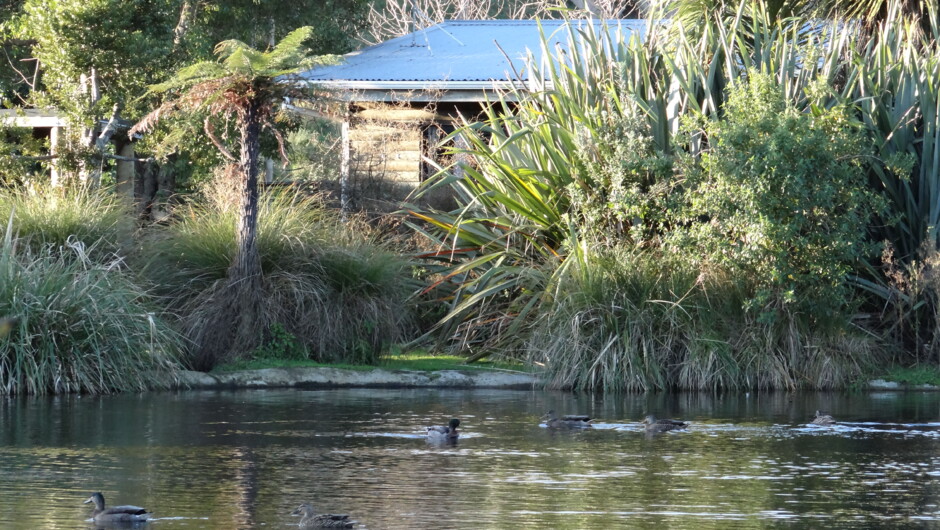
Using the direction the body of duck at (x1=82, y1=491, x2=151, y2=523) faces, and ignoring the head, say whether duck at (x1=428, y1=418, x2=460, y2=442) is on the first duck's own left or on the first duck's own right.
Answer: on the first duck's own right

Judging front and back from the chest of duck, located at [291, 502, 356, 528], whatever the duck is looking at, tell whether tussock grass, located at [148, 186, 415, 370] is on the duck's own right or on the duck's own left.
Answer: on the duck's own right

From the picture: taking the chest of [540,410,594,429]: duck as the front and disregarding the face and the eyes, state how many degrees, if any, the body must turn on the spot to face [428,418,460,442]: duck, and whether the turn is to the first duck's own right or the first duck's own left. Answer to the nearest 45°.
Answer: approximately 45° to the first duck's own left

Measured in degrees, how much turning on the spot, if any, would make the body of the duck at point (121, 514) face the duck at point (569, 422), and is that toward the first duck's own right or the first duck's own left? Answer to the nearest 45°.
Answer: approximately 135° to the first duck's own right

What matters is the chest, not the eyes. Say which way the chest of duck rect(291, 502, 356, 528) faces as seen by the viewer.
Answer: to the viewer's left

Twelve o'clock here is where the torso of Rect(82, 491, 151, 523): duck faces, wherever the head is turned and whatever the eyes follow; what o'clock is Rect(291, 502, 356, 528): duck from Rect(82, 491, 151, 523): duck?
Rect(291, 502, 356, 528): duck is roughly at 7 o'clock from Rect(82, 491, 151, 523): duck.

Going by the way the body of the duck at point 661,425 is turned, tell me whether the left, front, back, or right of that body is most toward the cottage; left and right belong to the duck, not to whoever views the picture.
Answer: right

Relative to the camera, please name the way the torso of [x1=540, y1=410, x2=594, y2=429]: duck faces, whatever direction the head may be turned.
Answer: to the viewer's left

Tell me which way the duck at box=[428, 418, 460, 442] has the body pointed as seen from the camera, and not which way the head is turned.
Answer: to the viewer's right

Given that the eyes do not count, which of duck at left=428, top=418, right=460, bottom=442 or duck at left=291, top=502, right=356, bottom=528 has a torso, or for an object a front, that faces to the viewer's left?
duck at left=291, top=502, right=356, bottom=528

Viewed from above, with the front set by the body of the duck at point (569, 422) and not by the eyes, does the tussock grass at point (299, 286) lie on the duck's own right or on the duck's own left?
on the duck's own right

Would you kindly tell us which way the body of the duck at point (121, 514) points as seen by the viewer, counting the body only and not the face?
to the viewer's left

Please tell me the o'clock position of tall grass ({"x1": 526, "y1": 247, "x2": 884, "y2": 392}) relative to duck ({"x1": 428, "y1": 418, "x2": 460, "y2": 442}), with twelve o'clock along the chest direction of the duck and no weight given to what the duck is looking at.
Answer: The tall grass is roughly at 10 o'clock from the duck.

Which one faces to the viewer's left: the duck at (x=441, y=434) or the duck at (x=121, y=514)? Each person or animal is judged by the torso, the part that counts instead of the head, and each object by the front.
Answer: the duck at (x=121, y=514)
